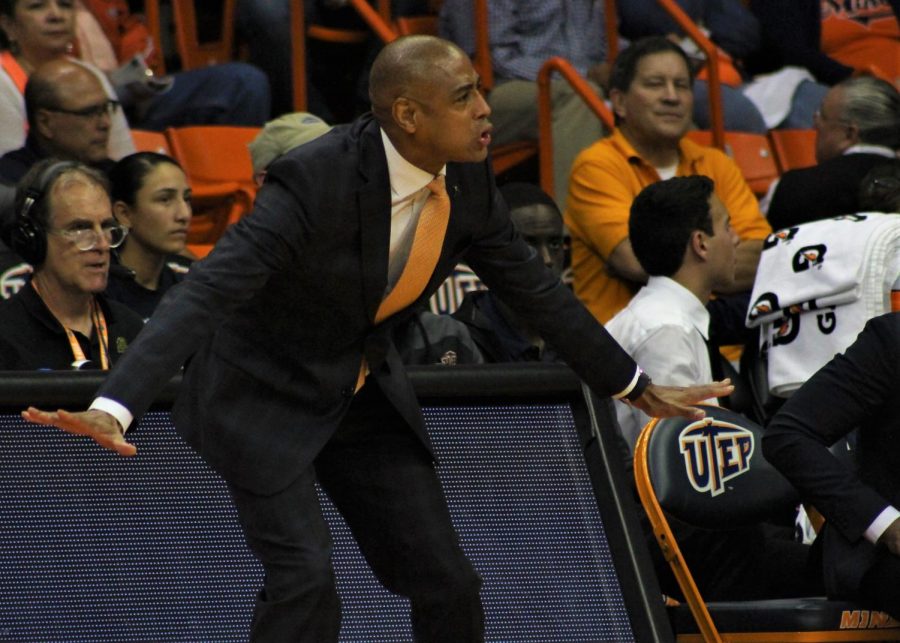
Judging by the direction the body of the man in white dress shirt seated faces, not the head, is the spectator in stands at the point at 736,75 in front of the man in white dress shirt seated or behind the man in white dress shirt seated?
in front

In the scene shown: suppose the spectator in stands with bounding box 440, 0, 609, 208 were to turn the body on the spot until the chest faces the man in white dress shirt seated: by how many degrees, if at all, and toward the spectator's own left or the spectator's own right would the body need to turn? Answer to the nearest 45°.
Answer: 0° — they already face them

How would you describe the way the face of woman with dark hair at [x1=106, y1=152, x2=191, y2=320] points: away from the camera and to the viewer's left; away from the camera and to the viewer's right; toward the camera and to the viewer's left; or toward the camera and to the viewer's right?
toward the camera and to the viewer's right

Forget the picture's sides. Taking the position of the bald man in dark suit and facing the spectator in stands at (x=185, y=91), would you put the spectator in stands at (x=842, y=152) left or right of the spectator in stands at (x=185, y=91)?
right

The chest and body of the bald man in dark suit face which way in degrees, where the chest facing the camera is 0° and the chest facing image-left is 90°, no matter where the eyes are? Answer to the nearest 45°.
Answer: approximately 315°

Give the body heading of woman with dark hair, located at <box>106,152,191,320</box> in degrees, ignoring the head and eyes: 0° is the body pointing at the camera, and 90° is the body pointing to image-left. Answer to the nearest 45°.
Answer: approximately 315°

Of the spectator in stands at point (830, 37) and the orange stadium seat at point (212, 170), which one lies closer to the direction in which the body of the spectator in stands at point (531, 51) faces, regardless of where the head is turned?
the orange stadium seat

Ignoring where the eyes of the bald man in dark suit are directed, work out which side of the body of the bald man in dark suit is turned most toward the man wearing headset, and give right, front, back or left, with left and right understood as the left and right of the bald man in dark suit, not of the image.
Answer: back

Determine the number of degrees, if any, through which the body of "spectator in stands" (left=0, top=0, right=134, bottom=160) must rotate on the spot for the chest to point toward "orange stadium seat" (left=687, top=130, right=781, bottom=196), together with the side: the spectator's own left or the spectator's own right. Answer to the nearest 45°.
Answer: approximately 45° to the spectator's own left

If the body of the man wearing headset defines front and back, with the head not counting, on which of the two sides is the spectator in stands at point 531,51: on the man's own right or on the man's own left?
on the man's own left

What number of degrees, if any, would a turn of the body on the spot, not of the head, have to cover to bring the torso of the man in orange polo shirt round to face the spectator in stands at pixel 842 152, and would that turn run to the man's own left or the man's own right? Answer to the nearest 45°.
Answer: approximately 45° to the man's own left
